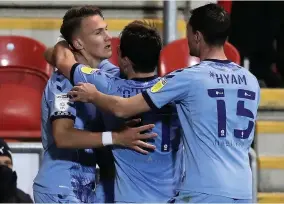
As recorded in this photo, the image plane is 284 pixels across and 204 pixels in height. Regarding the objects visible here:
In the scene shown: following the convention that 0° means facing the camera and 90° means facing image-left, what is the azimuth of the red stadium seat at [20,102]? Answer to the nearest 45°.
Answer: approximately 0°

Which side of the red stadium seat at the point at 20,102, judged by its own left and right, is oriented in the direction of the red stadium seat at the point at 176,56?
left
